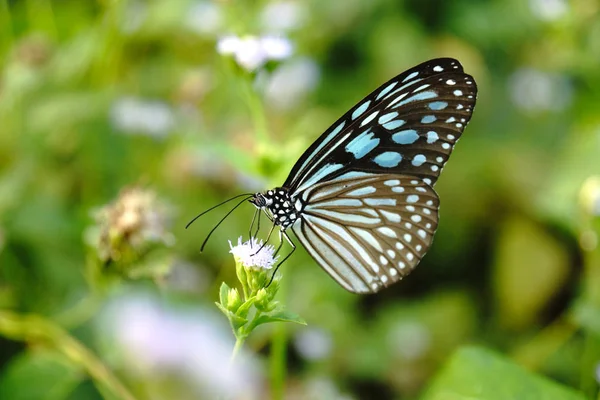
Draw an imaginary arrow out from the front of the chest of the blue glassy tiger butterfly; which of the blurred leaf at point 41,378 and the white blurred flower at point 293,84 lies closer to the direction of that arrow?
the blurred leaf

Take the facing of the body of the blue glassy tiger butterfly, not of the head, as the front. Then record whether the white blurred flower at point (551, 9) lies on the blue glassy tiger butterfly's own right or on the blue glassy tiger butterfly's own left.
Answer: on the blue glassy tiger butterfly's own right

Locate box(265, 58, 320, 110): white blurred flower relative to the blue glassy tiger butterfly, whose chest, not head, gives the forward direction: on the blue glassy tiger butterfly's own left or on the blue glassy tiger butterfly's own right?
on the blue glassy tiger butterfly's own right

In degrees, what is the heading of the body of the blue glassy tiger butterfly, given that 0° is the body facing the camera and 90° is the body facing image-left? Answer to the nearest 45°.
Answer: approximately 90°
